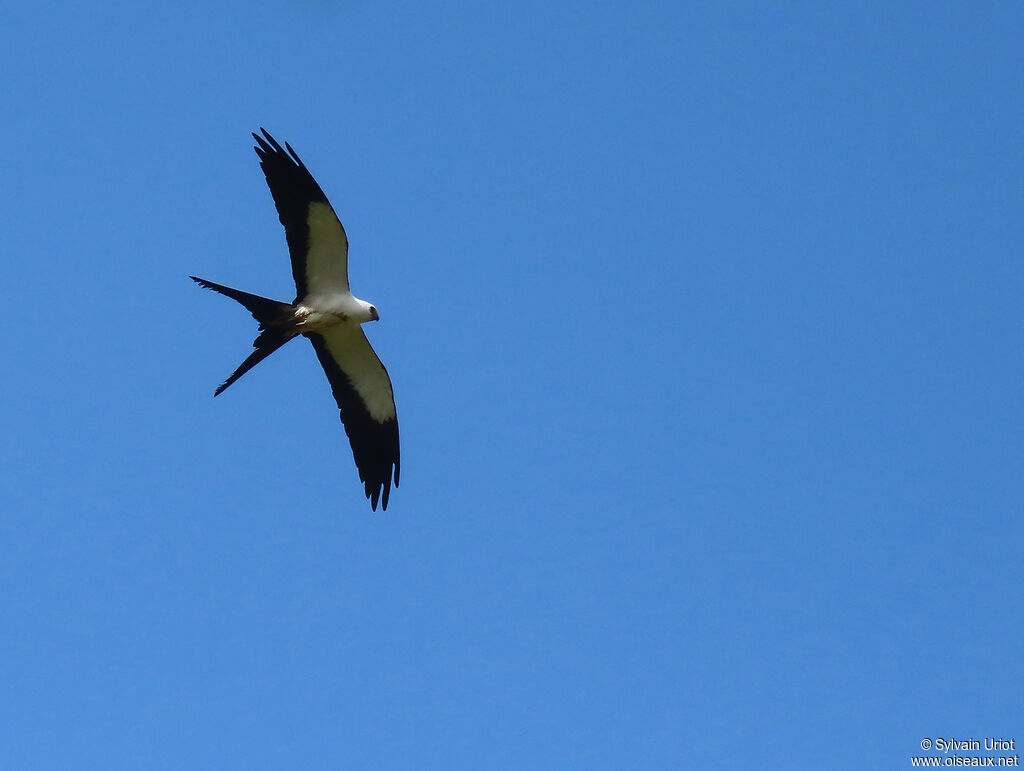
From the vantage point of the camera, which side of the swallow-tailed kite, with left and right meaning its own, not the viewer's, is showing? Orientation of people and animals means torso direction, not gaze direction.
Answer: right
